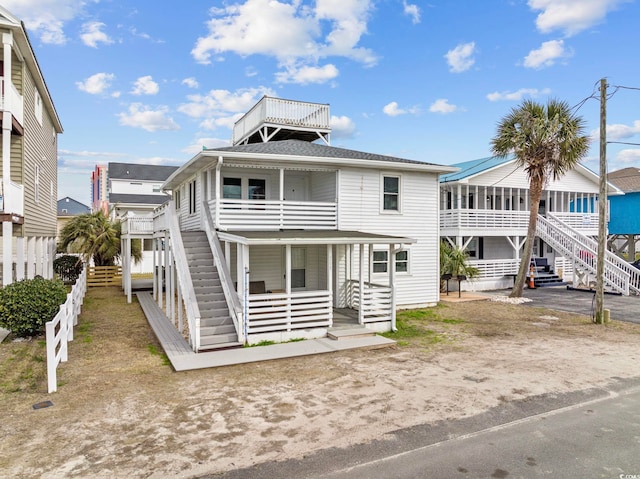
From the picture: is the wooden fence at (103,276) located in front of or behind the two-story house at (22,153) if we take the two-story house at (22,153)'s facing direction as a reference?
behind

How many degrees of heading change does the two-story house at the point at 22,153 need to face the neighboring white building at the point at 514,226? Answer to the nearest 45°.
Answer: approximately 90° to its left

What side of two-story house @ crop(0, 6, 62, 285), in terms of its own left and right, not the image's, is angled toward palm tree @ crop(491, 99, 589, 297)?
left

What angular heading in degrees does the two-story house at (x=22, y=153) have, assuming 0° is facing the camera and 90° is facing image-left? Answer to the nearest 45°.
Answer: approximately 0°

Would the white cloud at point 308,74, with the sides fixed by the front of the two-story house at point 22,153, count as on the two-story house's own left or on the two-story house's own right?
on the two-story house's own left

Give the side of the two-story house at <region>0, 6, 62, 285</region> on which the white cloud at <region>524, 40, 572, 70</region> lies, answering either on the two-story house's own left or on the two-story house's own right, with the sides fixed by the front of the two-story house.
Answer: on the two-story house's own left

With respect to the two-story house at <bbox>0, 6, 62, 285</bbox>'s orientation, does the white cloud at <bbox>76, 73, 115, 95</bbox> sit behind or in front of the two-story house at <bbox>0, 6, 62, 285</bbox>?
behind

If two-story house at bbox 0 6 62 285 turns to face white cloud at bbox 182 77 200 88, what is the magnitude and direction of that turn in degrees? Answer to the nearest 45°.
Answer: approximately 135° to its left
